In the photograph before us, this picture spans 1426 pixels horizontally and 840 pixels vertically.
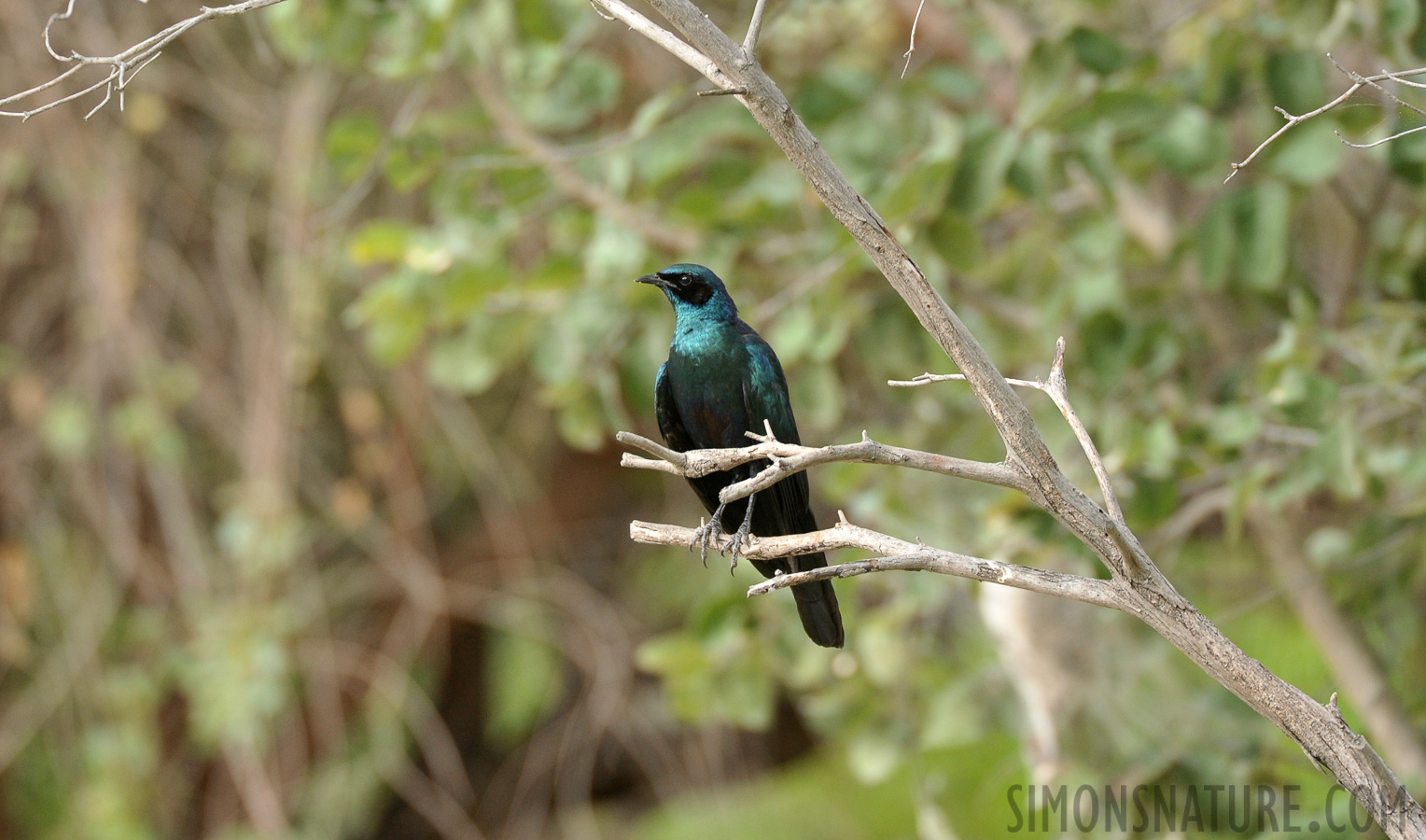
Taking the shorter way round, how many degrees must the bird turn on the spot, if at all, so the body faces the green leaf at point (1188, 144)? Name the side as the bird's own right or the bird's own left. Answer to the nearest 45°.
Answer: approximately 135° to the bird's own left

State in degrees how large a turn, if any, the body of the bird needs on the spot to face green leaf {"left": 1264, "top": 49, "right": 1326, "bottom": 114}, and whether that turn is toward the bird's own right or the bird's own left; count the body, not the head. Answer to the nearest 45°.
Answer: approximately 135° to the bird's own left

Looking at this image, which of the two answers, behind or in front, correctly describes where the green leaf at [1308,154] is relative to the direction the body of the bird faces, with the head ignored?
behind

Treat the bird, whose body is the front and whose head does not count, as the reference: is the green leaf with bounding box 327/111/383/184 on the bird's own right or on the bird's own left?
on the bird's own right

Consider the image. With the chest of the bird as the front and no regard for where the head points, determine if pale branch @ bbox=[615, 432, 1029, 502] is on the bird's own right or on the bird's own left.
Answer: on the bird's own left

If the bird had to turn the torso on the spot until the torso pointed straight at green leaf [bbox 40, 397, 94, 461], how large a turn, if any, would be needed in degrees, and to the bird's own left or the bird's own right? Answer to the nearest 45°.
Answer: approximately 90° to the bird's own right

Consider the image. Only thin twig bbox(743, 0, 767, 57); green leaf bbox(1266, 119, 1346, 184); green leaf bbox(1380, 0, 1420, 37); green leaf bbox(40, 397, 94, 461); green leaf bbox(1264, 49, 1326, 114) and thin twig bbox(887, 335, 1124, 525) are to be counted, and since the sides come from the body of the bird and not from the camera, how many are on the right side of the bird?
1

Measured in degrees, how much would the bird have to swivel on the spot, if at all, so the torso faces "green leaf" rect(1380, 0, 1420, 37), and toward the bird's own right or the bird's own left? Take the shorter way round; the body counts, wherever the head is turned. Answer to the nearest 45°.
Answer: approximately 135° to the bird's own left

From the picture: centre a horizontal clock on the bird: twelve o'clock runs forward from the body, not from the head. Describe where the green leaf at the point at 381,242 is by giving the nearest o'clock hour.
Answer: The green leaf is roughly at 3 o'clock from the bird.

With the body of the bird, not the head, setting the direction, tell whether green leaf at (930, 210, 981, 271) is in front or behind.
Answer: behind

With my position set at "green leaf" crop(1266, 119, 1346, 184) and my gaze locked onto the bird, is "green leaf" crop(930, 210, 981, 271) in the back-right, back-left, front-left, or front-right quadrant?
front-right

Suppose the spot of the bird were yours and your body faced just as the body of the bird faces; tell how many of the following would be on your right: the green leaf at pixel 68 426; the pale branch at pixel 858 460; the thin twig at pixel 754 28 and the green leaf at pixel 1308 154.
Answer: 1

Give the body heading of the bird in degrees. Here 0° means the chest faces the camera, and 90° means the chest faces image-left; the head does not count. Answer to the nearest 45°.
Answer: approximately 45°

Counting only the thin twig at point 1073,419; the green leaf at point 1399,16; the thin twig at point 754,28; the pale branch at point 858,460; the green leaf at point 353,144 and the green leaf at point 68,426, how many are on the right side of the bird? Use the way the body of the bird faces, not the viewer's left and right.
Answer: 2

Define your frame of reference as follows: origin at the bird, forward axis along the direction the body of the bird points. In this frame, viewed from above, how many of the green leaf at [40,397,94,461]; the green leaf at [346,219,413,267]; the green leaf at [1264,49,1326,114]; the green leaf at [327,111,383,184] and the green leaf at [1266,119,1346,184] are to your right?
3
